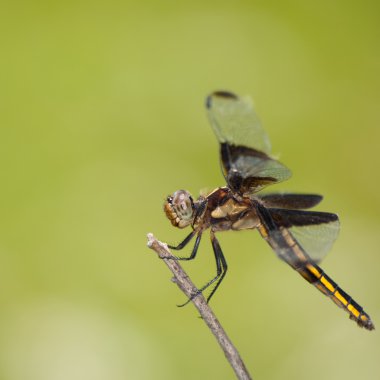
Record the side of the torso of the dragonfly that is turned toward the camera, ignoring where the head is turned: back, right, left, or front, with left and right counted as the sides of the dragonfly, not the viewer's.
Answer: left
